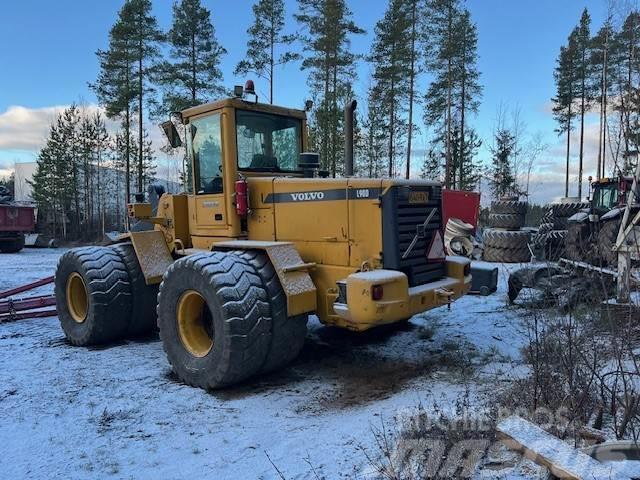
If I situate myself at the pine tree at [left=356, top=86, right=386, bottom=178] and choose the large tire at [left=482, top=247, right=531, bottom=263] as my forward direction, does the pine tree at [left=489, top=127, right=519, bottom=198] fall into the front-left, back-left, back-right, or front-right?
front-left

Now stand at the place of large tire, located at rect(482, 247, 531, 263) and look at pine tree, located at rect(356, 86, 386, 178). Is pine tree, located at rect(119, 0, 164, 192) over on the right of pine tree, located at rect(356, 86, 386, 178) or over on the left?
left

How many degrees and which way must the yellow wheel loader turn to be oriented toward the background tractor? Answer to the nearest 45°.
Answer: approximately 90° to its right

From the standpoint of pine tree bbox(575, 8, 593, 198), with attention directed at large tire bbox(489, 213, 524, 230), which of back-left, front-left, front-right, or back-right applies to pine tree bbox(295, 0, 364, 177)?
front-right

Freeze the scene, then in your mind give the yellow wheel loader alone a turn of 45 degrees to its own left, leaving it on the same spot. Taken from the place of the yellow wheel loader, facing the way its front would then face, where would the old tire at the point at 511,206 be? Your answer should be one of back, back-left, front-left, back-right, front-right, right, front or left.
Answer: back-right

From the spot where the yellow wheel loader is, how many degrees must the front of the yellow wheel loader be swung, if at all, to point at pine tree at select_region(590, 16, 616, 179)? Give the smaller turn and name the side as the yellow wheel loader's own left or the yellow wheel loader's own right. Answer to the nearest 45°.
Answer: approximately 135° to the yellow wheel loader's own right

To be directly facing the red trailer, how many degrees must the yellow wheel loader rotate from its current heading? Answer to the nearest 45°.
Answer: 0° — it already faces it

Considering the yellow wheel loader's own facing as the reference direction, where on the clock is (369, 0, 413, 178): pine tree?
The pine tree is roughly at 2 o'clock from the yellow wheel loader.

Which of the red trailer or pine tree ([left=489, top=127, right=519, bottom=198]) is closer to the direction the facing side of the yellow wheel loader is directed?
the red trailer

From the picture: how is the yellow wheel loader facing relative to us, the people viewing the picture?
facing away from the viewer and to the left of the viewer

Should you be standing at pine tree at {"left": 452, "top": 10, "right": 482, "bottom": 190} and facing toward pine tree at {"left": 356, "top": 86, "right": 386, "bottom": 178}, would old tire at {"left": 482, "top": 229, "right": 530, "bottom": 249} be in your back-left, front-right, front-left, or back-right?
back-left

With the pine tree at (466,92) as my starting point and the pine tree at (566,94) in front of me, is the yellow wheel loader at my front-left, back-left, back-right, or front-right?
back-right

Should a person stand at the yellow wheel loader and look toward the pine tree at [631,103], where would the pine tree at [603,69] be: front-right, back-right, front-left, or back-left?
front-left

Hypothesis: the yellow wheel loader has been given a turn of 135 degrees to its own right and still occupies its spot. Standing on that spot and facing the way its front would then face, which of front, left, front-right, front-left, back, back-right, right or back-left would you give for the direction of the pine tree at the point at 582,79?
front-left

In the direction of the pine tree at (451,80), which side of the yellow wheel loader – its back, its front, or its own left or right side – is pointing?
right

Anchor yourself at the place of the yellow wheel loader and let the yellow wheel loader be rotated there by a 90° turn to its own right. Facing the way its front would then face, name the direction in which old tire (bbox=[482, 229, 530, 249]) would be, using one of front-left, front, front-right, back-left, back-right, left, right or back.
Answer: front

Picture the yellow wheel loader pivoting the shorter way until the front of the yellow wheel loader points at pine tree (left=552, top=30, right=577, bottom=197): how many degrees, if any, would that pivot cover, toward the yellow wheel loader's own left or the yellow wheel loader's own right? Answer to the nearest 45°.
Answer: approximately 90° to the yellow wheel loader's own right

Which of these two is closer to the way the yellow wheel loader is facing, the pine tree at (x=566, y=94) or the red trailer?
the red trailer
